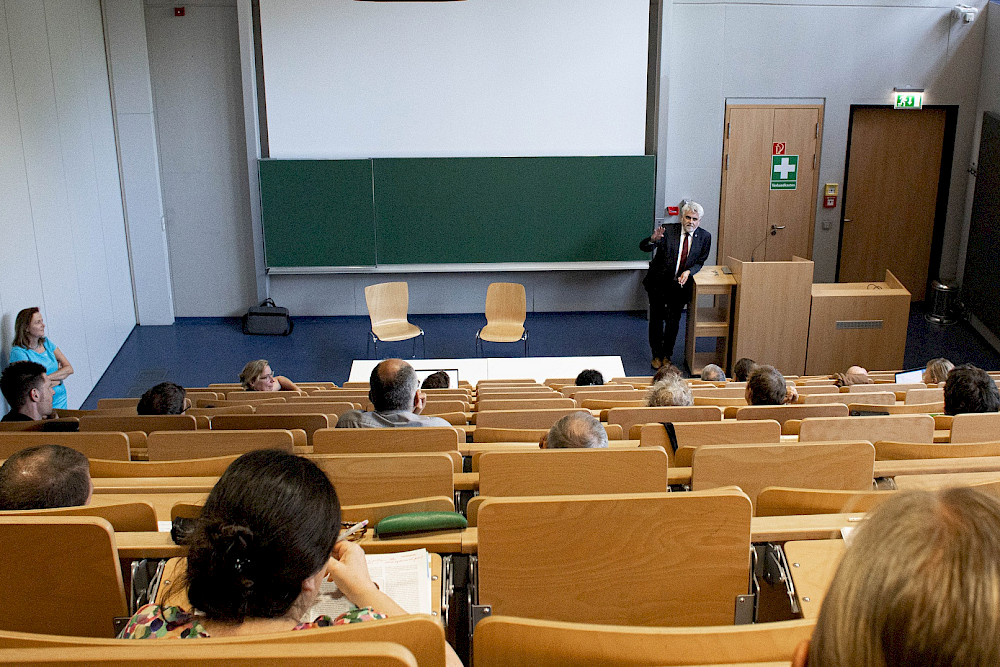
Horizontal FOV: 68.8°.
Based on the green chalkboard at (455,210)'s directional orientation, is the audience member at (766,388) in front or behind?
in front

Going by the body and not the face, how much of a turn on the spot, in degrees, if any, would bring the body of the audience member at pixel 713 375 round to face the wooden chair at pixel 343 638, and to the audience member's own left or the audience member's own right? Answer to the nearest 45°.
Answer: approximately 180°

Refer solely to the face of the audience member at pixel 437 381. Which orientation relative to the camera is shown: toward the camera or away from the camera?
away from the camera

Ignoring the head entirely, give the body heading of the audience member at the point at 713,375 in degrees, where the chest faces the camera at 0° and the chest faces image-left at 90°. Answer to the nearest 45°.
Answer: approximately 180°

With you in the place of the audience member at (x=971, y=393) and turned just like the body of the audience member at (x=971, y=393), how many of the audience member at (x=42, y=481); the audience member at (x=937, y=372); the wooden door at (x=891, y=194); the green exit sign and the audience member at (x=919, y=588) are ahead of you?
3

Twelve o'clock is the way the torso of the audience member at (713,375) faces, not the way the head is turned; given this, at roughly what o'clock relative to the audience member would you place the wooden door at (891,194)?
The wooden door is roughly at 1 o'clock from the audience member.

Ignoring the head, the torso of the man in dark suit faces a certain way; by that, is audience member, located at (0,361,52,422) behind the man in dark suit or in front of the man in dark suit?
in front

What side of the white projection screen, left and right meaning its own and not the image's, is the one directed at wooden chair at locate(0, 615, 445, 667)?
front

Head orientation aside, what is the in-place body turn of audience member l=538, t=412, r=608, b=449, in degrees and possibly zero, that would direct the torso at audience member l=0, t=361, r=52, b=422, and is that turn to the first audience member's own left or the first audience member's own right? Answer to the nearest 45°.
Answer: approximately 45° to the first audience member's own left

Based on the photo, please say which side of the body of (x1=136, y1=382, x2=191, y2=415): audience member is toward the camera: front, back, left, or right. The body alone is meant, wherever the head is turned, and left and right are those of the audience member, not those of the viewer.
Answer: back

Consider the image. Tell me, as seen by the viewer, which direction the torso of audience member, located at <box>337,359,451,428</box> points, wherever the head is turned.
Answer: away from the camera

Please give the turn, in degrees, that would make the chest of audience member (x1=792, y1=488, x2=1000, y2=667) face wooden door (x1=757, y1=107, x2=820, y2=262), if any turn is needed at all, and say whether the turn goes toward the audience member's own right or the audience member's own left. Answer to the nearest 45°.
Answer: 0° — they already face it

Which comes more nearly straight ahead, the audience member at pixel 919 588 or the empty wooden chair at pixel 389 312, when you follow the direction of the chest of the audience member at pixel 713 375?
the empty wooden chair

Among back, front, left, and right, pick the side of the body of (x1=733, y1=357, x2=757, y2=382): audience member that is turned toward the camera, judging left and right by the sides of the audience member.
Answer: back

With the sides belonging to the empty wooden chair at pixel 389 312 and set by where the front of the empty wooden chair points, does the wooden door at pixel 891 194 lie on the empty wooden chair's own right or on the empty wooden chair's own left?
on the empty wooden chair's own left

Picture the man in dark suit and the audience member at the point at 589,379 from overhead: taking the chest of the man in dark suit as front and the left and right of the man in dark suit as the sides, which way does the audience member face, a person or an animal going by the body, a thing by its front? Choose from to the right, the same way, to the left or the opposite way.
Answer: the opposite way

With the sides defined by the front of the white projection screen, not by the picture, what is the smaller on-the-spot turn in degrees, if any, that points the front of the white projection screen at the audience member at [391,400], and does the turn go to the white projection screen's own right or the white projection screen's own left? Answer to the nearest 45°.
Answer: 0° — it already faces them

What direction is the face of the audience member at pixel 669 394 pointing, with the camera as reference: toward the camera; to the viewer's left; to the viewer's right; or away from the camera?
away from the camera
